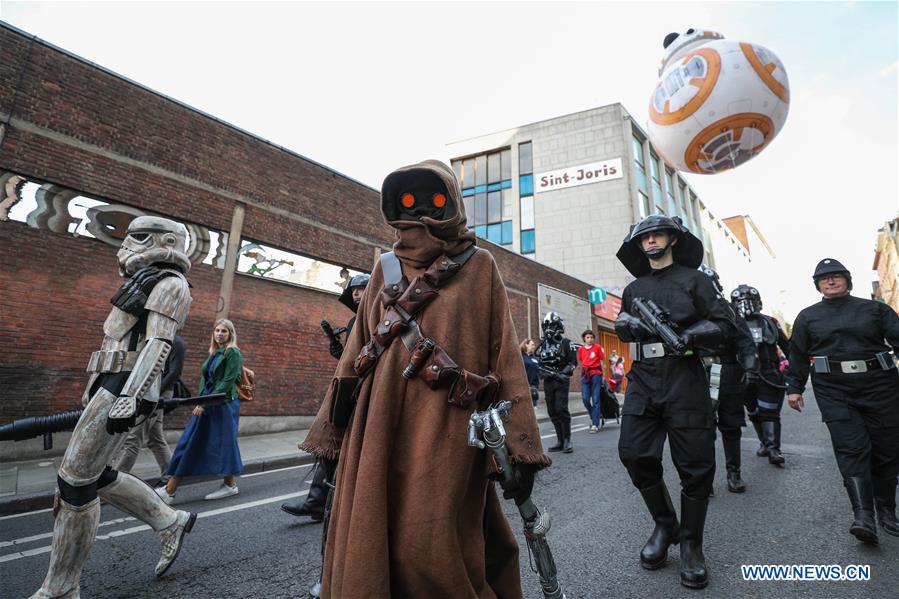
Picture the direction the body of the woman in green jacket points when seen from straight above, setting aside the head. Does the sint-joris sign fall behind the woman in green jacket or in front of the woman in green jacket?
behind

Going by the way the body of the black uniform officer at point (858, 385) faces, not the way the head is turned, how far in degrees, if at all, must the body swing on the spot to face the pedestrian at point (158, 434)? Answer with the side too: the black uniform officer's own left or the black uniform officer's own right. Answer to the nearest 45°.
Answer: approximately 45° to the black uniform officer's own right

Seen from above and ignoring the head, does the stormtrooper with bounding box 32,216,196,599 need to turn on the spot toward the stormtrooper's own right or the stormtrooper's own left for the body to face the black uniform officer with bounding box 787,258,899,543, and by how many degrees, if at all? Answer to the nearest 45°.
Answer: approximately 135° to the stormtrooper's own left

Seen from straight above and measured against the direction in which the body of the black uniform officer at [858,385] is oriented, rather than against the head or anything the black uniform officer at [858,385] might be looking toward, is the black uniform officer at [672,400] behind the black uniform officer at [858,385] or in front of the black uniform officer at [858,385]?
in front

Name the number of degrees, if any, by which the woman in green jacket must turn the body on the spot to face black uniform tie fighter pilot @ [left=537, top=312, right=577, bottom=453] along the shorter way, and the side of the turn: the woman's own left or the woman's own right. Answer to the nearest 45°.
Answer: approximately 135° to the woman's own left
